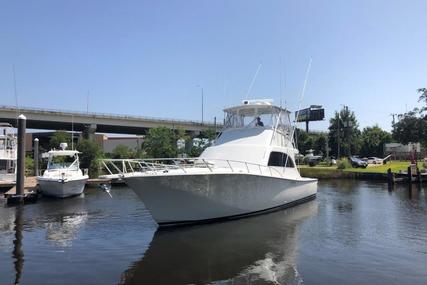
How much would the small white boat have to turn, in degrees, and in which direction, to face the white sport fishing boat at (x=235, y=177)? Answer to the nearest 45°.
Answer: approximately 45° to its left

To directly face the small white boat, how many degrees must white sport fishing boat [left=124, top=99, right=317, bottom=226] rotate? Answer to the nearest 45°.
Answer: approximately 90° to its right

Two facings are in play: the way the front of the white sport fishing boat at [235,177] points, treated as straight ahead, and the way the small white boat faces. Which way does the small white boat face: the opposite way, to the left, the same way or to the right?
to the left

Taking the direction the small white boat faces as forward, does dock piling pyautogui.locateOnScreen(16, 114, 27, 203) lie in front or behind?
in front

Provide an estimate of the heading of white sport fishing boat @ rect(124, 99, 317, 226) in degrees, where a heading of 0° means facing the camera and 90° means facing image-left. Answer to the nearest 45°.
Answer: approximately 45°

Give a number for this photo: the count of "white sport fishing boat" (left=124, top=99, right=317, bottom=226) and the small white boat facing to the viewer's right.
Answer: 0

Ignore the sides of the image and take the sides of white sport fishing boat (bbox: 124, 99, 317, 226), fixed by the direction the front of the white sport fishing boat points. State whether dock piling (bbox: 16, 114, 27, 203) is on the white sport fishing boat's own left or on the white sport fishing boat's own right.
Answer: on the white sport fishing boat's own right

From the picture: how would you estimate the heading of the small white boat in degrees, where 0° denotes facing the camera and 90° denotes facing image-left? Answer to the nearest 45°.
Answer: approximately 0°
